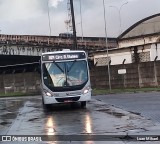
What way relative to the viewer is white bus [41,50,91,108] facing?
toward the camera
